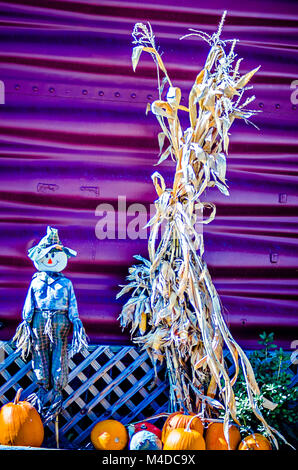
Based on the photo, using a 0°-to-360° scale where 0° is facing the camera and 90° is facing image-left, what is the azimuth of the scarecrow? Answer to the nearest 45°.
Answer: approximately 0°

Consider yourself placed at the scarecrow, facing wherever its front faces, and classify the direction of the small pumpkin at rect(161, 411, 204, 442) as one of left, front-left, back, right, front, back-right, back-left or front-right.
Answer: left

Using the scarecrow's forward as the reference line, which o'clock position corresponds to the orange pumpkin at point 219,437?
The orange pumpkin is roughly at 9 o'clock from the scarecrow.

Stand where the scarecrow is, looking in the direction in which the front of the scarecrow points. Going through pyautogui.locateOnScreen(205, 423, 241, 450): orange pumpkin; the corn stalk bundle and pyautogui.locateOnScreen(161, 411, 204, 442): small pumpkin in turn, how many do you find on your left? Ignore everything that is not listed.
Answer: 3

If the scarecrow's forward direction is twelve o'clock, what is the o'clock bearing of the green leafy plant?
The green leafy plant is roughly at 9 o'clock from the scarecrow.

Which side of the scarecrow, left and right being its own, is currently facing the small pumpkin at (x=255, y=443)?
left
